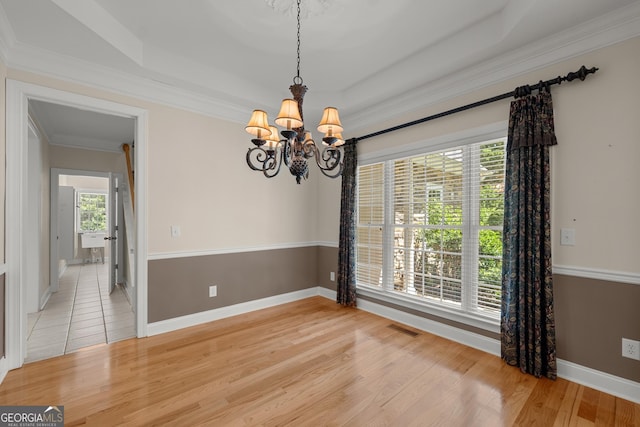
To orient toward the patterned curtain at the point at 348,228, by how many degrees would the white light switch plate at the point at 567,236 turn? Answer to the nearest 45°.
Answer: approximately 90° to its right

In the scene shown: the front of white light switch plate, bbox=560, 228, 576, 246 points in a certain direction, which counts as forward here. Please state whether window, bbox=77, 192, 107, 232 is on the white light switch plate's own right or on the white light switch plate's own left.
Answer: on the white light switch plate's own right

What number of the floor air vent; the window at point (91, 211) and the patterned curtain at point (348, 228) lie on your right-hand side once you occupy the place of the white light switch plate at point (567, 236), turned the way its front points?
3
